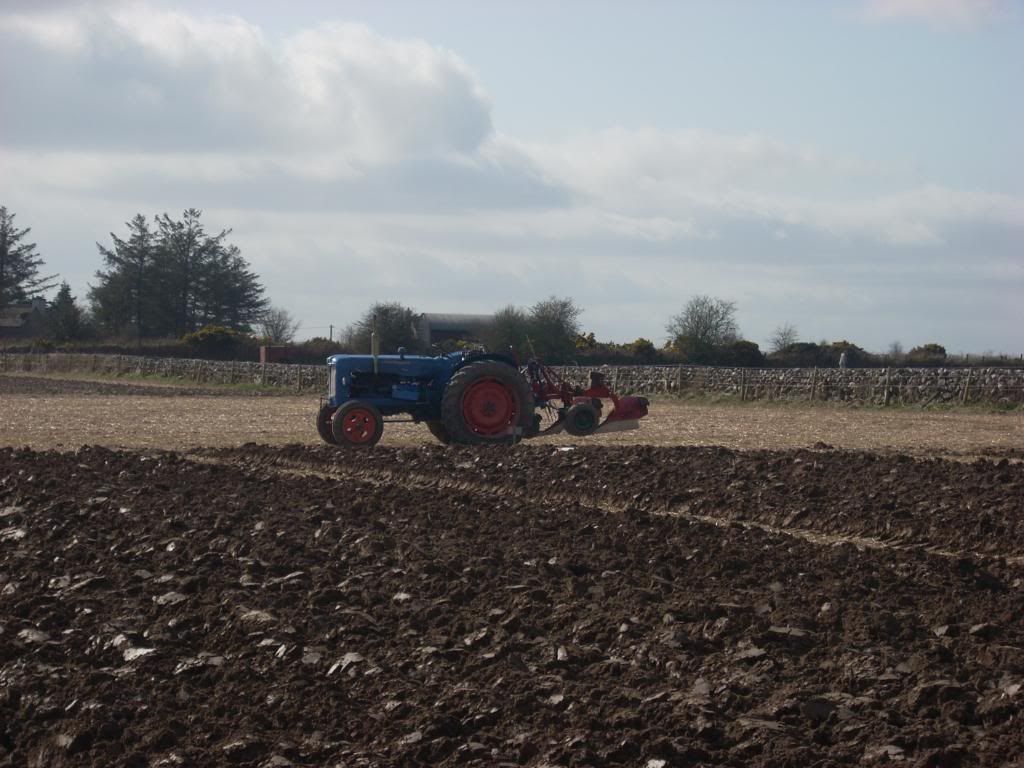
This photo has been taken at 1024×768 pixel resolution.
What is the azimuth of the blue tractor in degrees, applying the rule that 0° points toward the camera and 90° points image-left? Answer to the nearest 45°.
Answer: approximately 90°

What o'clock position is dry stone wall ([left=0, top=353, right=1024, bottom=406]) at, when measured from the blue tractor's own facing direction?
The dry stone wall is roughly at 4 o'clock from the blue tractor.
